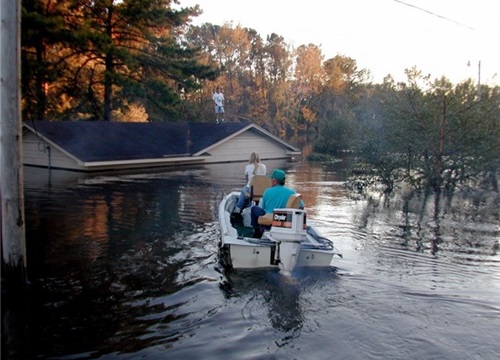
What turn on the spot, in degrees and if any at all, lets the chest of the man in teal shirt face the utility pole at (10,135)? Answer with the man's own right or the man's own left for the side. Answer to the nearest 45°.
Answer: approximately 90° to the man's own left

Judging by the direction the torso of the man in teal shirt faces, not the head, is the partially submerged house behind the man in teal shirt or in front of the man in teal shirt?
in front

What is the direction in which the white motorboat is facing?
away from the camera

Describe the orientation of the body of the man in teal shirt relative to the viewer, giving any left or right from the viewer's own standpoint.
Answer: facing away from the viewer and to the left of the viewer

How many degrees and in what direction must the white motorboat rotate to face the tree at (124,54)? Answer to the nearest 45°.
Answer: approximately 45° to its left

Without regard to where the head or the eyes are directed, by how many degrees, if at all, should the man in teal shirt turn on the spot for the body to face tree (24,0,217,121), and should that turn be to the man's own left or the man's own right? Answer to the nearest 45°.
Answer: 0° — they already face it
